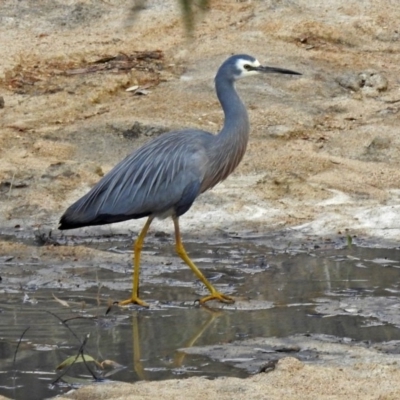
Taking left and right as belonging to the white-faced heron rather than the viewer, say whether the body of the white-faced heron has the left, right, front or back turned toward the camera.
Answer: right

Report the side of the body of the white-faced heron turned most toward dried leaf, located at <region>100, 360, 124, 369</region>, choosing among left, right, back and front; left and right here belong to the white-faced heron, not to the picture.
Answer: right
